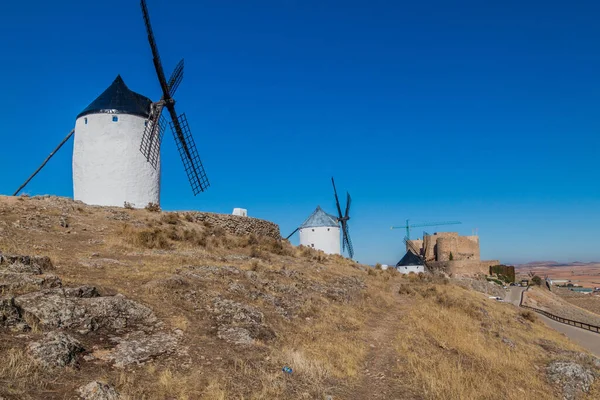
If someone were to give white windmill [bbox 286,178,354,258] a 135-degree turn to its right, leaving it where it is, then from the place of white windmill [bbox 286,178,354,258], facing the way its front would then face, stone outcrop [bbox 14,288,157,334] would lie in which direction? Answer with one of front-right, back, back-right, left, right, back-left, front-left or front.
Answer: front-left

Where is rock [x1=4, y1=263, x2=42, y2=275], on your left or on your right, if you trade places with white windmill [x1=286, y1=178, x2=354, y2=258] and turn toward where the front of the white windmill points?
on your right

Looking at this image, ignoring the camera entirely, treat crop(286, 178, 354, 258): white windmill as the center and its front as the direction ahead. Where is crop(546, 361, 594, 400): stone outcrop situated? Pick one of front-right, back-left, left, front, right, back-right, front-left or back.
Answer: right

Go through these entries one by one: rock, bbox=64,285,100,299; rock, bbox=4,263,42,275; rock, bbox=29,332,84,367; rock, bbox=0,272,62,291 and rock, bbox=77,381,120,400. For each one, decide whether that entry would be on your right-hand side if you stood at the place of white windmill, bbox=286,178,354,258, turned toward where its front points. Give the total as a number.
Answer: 5

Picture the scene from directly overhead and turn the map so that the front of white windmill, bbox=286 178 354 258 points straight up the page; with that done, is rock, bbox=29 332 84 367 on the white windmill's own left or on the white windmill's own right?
on the white windmill's own right

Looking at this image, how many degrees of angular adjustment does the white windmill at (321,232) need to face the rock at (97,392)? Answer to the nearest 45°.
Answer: approximately 90° to its right

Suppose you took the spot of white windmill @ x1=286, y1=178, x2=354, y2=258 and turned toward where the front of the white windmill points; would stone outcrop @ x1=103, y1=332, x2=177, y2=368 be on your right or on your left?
on your right

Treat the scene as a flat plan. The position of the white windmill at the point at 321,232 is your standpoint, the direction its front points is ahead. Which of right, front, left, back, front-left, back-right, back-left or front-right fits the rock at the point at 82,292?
right

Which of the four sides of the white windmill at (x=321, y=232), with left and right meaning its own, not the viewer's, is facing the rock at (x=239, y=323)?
right

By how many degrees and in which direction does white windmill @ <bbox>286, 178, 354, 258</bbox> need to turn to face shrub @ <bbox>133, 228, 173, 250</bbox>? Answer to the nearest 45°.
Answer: approximately 90° to its right

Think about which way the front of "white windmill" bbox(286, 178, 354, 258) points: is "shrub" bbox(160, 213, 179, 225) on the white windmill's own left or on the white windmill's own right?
on the white windmill's own right

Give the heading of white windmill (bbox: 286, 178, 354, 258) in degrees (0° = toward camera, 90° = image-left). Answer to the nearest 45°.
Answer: approximately 270°
